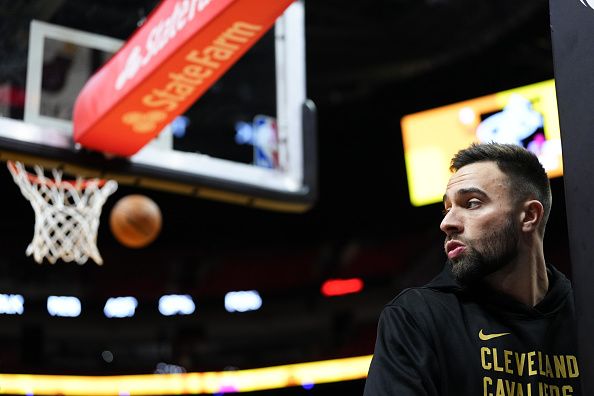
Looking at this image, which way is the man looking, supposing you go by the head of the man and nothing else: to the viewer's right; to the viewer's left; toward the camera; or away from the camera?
to the viewer's left

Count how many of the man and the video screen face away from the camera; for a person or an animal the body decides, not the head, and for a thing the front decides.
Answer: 0

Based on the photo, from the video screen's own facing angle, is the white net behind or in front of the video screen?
in front

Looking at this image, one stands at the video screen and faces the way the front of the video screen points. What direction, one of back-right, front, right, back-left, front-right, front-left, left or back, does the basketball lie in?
front-right

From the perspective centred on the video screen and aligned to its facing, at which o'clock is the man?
The man is roughly at 12 o'clock from the video screen.

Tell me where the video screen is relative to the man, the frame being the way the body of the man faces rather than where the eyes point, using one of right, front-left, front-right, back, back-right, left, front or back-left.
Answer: back-left
